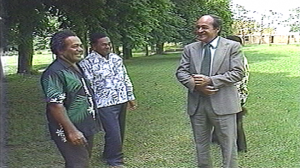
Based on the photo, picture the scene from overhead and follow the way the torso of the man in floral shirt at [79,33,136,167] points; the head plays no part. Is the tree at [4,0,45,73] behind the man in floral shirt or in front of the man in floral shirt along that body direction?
behind

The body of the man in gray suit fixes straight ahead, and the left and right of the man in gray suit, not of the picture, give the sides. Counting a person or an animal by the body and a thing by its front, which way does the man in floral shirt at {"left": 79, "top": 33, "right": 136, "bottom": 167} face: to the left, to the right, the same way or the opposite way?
to the left

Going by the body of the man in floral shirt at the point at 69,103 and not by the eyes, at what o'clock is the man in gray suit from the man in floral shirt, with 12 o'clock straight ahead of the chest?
The man in gray suit is roughly at 10 o'clock from the man in floral shirt.

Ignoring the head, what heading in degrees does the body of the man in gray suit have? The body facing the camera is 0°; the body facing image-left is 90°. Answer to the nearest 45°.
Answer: approximately 45°

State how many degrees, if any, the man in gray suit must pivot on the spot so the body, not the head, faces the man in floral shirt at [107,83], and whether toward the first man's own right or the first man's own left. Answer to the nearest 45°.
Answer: approximately 90° to the first man's own right

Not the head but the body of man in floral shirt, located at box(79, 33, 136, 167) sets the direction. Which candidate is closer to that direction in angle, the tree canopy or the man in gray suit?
the man in gray suit

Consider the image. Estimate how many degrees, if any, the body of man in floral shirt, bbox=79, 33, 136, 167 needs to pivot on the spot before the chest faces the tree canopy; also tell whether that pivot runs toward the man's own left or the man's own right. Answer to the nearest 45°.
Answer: approximately 135° to the man's own left

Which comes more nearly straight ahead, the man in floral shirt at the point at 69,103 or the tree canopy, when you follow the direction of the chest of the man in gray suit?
the man in floral shirt

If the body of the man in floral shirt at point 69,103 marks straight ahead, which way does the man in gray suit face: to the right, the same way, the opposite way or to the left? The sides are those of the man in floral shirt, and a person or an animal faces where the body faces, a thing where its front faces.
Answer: to the right
